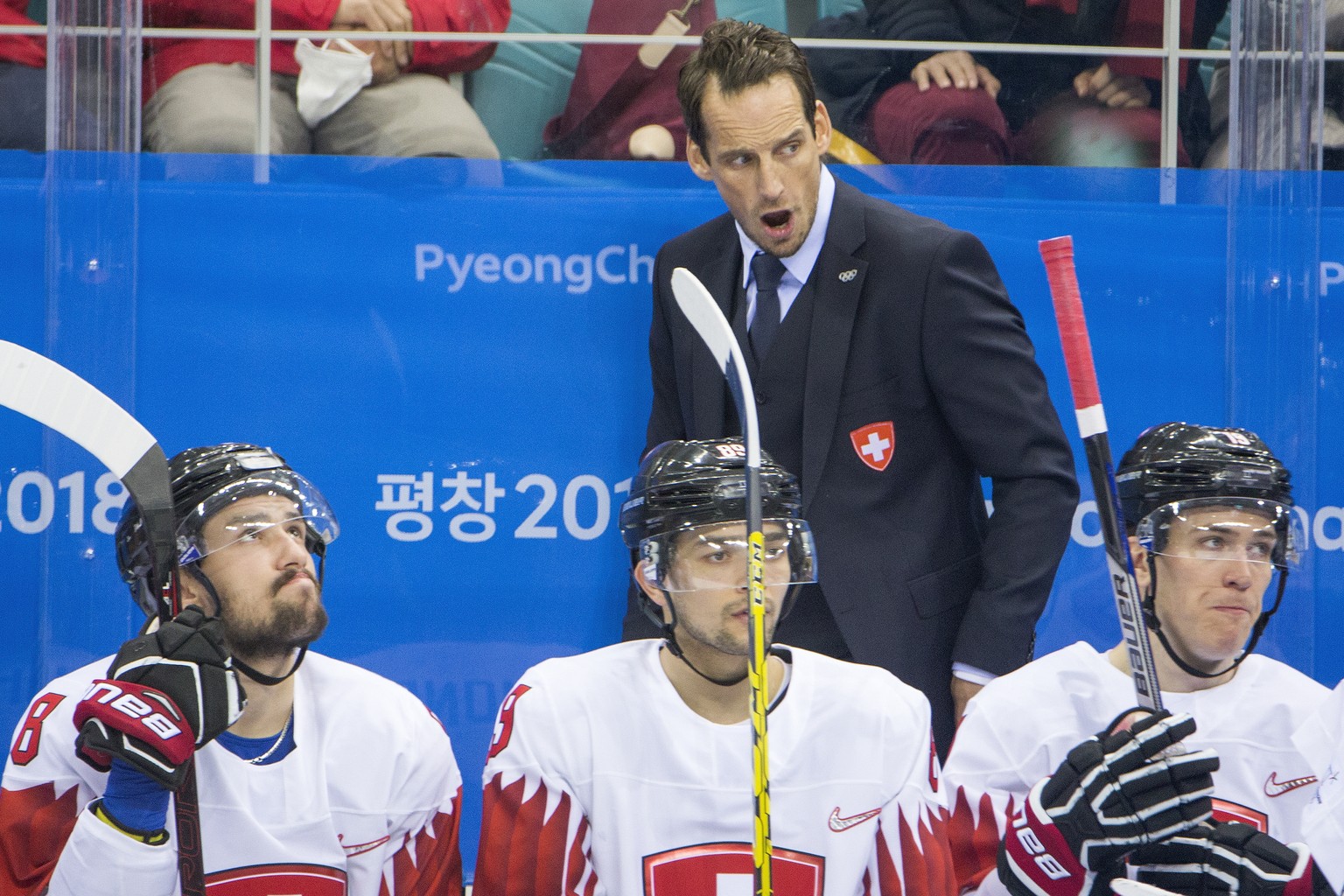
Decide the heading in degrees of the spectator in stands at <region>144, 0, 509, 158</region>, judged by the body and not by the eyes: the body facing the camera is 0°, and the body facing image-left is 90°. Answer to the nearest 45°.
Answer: approximately 0°

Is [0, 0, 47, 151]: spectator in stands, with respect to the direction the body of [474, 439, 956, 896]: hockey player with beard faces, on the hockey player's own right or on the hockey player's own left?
on the hockey player's own right

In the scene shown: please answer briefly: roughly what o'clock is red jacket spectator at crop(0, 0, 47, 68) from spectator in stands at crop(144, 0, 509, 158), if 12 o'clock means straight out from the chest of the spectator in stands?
The red jacket spectator is roughly at 3 o'clock from the spectator in stands.

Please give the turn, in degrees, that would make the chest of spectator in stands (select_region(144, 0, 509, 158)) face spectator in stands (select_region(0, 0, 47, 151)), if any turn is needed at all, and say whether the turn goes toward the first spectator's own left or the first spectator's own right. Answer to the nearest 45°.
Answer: approximately 90° to the first spectator's own right
